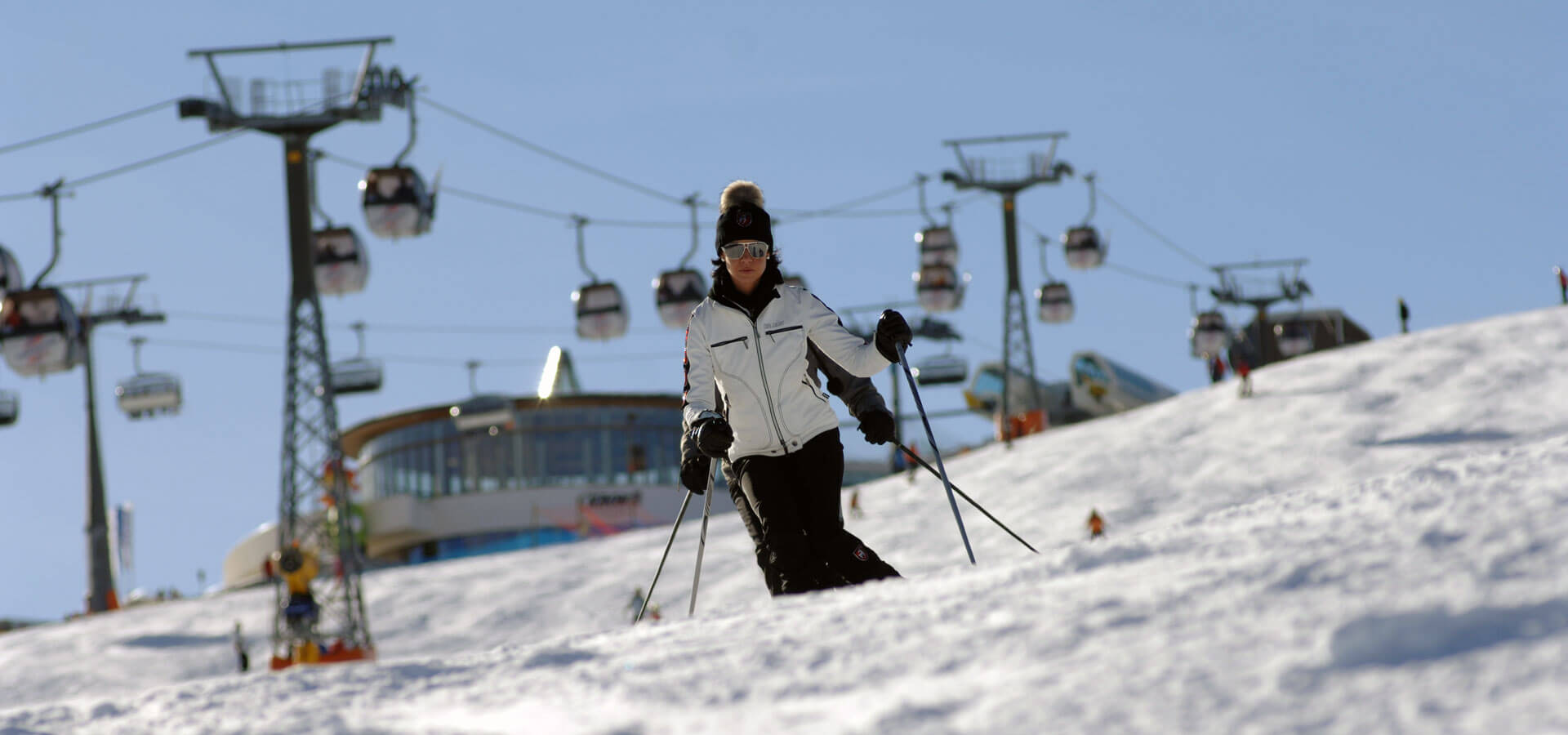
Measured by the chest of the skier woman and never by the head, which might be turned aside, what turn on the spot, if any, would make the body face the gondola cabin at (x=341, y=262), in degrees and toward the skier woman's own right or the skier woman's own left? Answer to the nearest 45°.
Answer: approximately 180°

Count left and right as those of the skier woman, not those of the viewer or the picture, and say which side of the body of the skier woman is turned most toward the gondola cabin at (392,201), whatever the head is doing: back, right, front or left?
back

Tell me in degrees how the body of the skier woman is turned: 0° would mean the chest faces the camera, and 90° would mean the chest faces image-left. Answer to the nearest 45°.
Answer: approximately 0°

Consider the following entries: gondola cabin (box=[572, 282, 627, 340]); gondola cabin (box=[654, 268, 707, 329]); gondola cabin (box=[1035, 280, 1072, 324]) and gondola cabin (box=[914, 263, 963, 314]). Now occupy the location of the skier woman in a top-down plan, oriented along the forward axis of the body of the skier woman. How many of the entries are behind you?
4

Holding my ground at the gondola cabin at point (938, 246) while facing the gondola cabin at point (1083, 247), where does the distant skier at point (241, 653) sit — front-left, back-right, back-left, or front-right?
back-right

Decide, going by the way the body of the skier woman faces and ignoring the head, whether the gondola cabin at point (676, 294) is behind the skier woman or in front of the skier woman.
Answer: behind

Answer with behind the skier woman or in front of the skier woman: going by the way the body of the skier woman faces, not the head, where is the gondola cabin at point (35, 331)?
behind

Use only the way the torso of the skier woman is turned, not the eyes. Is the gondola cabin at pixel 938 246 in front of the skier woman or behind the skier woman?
behind

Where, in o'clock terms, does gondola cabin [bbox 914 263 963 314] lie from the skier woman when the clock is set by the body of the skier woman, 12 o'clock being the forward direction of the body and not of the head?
The gondola cabin is roughly at 6 o'clock from the skier woman.

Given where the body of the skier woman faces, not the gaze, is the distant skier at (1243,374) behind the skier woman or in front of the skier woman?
behind

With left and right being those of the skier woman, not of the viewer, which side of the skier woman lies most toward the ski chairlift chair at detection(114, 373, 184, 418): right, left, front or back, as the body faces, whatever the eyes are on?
back

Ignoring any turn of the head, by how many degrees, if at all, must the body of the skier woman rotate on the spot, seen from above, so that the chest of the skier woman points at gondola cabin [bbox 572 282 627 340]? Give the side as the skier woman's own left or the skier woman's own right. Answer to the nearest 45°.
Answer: approximately 180°

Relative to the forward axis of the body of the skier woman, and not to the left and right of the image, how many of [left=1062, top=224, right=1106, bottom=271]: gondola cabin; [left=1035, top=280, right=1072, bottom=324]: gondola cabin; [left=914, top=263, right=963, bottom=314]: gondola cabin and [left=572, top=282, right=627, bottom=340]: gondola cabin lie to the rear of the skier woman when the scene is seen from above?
4

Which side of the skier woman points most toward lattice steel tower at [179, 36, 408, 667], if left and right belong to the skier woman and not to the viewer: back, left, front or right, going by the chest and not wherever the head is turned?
back

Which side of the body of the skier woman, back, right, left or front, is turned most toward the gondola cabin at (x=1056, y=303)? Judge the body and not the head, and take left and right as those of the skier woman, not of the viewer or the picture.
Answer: back

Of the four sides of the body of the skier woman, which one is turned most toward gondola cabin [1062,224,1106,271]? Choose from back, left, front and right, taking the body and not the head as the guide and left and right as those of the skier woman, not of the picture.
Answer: back
